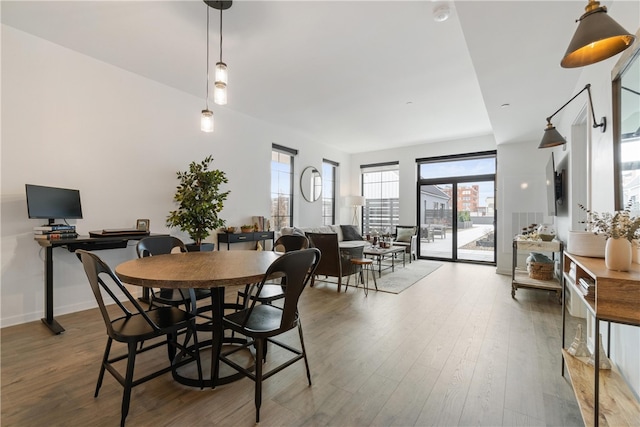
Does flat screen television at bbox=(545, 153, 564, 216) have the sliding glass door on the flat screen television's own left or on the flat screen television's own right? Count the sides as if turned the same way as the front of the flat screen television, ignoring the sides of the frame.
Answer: on the flat screen television's own right

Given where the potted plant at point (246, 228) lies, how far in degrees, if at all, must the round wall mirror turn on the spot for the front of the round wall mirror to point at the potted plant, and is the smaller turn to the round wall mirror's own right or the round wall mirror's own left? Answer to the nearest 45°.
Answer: approximately 90° to the round wall mirror's own right

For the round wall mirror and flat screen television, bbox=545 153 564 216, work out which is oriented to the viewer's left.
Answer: the flat screen television

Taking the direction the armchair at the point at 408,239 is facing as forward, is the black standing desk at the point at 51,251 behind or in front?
in front

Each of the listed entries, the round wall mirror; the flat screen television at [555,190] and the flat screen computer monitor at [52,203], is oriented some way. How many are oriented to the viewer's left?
1

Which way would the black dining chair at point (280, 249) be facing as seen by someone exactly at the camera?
facing the viewer and to the left of the viewer

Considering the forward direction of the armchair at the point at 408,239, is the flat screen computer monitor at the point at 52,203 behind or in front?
in front

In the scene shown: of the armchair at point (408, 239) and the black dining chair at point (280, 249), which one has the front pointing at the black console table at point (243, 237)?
the armchair

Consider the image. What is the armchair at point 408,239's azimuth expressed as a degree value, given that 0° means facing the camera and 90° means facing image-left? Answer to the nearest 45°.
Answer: approximately 45°

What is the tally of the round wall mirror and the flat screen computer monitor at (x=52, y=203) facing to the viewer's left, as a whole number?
0

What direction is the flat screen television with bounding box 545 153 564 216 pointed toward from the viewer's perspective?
to the viewer's left

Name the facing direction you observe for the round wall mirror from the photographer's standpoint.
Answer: facing the viewer and to the right of the viewer
